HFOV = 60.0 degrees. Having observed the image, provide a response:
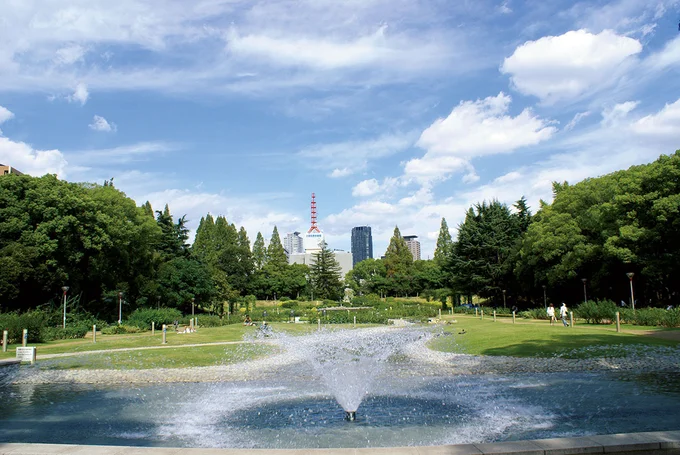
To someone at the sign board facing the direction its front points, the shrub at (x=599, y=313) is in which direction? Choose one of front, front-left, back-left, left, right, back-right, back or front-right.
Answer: left

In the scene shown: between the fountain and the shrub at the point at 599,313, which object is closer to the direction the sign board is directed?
the fountain

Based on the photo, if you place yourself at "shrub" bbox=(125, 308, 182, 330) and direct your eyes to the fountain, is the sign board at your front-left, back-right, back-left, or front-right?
front-right

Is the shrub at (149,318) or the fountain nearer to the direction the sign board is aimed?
the fountain

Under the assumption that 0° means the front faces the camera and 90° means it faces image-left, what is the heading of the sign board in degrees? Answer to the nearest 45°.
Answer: approximately 0°

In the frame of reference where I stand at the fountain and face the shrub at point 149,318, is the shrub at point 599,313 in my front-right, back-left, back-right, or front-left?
front-right

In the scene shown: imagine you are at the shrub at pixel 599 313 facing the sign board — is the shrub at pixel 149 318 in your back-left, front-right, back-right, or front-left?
front-right

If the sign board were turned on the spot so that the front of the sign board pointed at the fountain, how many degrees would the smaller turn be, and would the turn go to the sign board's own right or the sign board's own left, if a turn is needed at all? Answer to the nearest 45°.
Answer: approximately 45° to the sign board's own left

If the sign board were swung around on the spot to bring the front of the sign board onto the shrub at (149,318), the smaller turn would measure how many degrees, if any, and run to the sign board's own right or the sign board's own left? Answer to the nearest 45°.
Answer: approximately 180°
